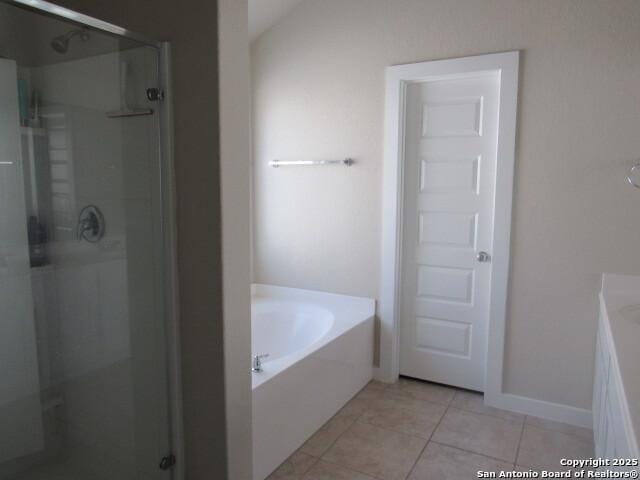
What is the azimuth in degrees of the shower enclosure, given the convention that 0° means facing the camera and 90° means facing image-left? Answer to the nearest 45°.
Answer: approximately 315°

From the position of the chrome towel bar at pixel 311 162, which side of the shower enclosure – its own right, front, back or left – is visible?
left

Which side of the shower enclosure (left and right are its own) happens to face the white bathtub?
left

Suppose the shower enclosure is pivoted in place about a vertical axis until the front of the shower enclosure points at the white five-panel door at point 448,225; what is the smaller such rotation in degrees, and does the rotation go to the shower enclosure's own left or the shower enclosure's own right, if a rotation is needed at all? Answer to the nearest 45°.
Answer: approximately 45° to the shower enclosure's own left
